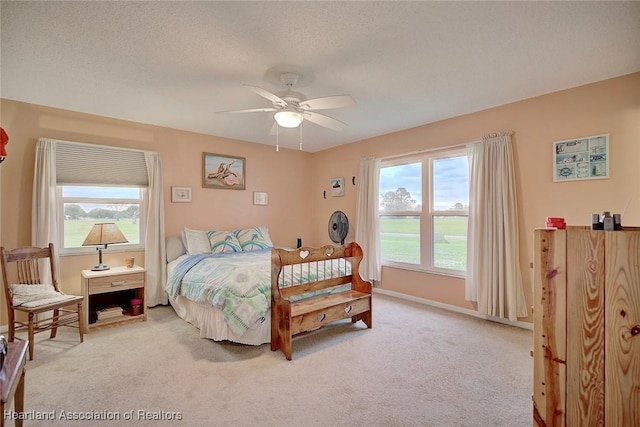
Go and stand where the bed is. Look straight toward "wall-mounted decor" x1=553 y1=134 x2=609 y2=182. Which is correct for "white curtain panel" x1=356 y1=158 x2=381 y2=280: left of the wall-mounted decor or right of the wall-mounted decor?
left

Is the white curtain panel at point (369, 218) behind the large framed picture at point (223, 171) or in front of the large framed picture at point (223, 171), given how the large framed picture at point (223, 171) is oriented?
in front

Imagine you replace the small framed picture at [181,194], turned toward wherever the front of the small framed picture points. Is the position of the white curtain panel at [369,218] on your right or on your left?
on your left

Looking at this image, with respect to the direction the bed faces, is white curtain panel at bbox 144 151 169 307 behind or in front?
behind

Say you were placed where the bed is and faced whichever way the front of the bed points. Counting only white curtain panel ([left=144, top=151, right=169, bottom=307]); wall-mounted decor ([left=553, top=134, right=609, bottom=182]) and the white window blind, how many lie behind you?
2

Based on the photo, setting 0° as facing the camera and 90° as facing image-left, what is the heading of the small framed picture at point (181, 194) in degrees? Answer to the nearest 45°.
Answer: approximately 0°

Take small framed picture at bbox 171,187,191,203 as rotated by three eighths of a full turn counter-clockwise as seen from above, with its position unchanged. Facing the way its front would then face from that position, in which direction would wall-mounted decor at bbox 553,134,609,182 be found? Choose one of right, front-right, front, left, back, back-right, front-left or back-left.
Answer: right

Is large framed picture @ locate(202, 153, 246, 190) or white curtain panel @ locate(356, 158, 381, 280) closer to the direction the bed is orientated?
the white curtain panel

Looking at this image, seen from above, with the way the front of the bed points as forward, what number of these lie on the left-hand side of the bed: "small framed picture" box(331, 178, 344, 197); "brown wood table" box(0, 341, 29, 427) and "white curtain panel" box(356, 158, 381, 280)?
2

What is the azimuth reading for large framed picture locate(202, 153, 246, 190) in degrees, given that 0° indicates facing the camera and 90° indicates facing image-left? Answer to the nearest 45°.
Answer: approximately 315°

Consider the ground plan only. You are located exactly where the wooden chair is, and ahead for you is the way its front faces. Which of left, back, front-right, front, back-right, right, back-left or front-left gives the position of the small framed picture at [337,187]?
front-left

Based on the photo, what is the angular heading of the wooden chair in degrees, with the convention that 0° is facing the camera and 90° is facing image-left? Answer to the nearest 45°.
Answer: approximately 315°

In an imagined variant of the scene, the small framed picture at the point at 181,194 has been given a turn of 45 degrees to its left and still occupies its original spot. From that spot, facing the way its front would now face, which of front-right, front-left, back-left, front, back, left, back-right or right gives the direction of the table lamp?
right

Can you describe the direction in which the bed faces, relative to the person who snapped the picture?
facing the viewer and to the right of the viewer

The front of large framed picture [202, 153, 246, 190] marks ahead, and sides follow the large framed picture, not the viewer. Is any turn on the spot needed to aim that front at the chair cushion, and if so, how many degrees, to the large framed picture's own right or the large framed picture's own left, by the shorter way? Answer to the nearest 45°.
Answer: approximately 90° to the large framed picture's own right
